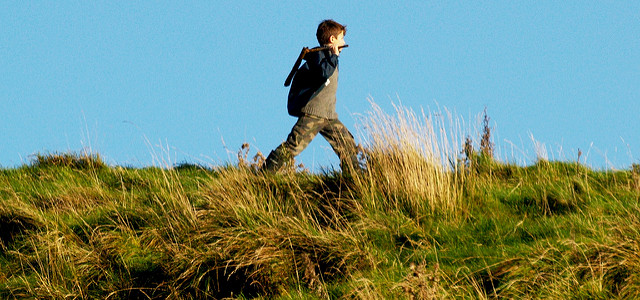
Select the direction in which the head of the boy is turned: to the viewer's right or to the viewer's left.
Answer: to the viewer's right

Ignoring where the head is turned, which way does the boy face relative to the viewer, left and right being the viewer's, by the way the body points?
facing to the right of the viewer
